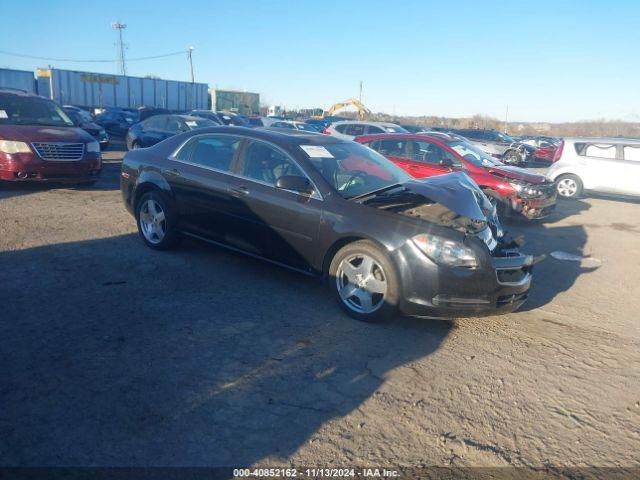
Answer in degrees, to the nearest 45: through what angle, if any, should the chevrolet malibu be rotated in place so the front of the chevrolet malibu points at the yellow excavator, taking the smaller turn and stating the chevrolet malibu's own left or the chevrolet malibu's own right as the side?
approximately 135° to the chevrolet malibu's own left

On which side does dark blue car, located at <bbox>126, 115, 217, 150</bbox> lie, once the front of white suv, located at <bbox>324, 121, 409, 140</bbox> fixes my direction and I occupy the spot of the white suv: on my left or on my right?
on my right

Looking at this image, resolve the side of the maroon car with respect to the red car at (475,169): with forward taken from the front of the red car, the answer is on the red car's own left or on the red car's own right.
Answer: on the red car's own right

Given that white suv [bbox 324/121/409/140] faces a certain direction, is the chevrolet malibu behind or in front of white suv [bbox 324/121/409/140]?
in front

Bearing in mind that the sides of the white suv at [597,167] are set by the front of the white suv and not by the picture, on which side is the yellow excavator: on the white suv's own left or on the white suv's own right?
on the white suv's own left

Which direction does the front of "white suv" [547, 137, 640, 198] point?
to the viewer's right

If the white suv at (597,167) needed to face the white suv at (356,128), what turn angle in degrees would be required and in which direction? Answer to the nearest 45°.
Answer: approximately 180°

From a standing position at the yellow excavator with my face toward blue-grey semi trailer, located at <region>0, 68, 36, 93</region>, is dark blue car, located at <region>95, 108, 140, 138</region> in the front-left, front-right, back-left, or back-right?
front-left

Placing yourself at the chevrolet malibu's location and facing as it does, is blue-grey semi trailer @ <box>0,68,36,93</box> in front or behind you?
behind

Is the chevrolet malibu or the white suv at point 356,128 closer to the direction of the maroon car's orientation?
the chevrolet malibu

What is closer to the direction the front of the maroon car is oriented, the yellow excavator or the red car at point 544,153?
the red car

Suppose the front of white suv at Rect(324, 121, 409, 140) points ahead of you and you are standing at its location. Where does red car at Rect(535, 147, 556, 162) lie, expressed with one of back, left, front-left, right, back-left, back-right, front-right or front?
front

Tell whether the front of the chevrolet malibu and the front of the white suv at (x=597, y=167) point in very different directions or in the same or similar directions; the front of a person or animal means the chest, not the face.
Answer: same or similar directions
